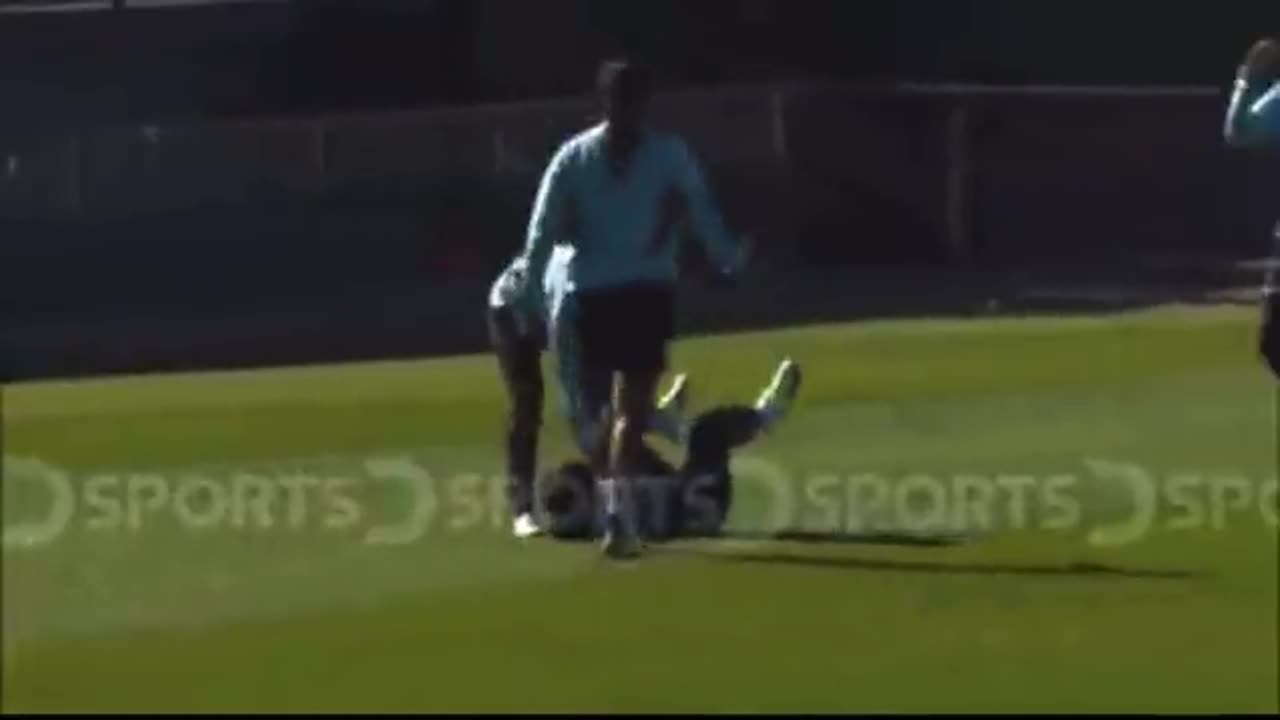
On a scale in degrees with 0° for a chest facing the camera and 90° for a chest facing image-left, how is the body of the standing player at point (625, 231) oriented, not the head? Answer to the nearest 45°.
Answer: approximately 0°

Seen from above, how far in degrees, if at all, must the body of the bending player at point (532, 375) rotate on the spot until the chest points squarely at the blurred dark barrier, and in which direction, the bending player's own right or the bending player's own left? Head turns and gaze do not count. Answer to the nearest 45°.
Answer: approximately 90° to the bending player's own left

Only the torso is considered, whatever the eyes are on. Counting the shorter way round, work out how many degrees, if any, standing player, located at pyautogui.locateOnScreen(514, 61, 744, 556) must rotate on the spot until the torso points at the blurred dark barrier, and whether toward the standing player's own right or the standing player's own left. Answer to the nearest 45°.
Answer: approximately 180°

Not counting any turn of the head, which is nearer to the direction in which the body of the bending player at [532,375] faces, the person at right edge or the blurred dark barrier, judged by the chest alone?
the person at right edge

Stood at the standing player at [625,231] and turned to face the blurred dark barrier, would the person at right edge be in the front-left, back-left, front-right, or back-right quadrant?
front-right

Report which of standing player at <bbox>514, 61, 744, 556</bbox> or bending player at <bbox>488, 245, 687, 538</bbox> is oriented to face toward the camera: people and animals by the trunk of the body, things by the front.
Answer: standing player at <bbox>514, 61, 744, 556</bbox>

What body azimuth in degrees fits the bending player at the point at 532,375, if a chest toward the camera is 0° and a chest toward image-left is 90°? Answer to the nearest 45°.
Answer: approximately 270°

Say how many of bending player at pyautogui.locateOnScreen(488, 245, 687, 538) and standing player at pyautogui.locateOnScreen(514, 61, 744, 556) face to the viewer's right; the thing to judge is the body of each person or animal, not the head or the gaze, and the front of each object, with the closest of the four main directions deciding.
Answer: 1

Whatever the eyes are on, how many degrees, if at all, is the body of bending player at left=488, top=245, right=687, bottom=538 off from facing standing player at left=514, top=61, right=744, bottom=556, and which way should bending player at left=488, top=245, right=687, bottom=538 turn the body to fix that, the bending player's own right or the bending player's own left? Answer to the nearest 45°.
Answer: approximately 45° to the bending player's own right

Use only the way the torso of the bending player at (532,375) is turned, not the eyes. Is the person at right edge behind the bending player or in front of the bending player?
in front
